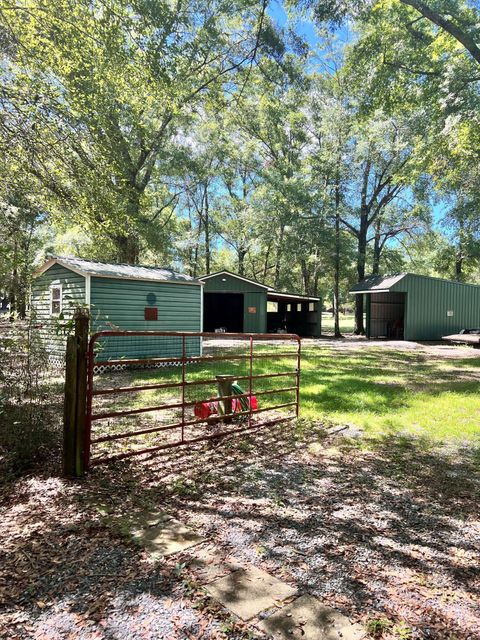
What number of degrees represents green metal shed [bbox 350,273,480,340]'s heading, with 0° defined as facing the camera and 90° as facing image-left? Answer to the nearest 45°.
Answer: approximately 45°

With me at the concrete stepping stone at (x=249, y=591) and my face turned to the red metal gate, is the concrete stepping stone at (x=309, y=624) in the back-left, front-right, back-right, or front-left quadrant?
back-right

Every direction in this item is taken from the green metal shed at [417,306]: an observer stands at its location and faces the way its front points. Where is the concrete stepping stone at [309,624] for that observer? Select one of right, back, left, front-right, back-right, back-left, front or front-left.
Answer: front-left

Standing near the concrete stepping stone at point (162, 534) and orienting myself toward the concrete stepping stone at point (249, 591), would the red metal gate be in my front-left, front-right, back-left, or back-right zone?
back-left

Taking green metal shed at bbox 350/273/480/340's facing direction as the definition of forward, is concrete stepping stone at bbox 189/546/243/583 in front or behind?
in front

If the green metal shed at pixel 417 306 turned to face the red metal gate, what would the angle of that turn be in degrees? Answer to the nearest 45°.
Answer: approximately 45° to its left

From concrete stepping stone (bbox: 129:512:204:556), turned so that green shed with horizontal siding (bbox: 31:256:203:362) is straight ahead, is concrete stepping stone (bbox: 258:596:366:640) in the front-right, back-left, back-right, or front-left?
back-right

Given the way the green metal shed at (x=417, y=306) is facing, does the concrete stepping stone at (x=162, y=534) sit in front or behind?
in front
